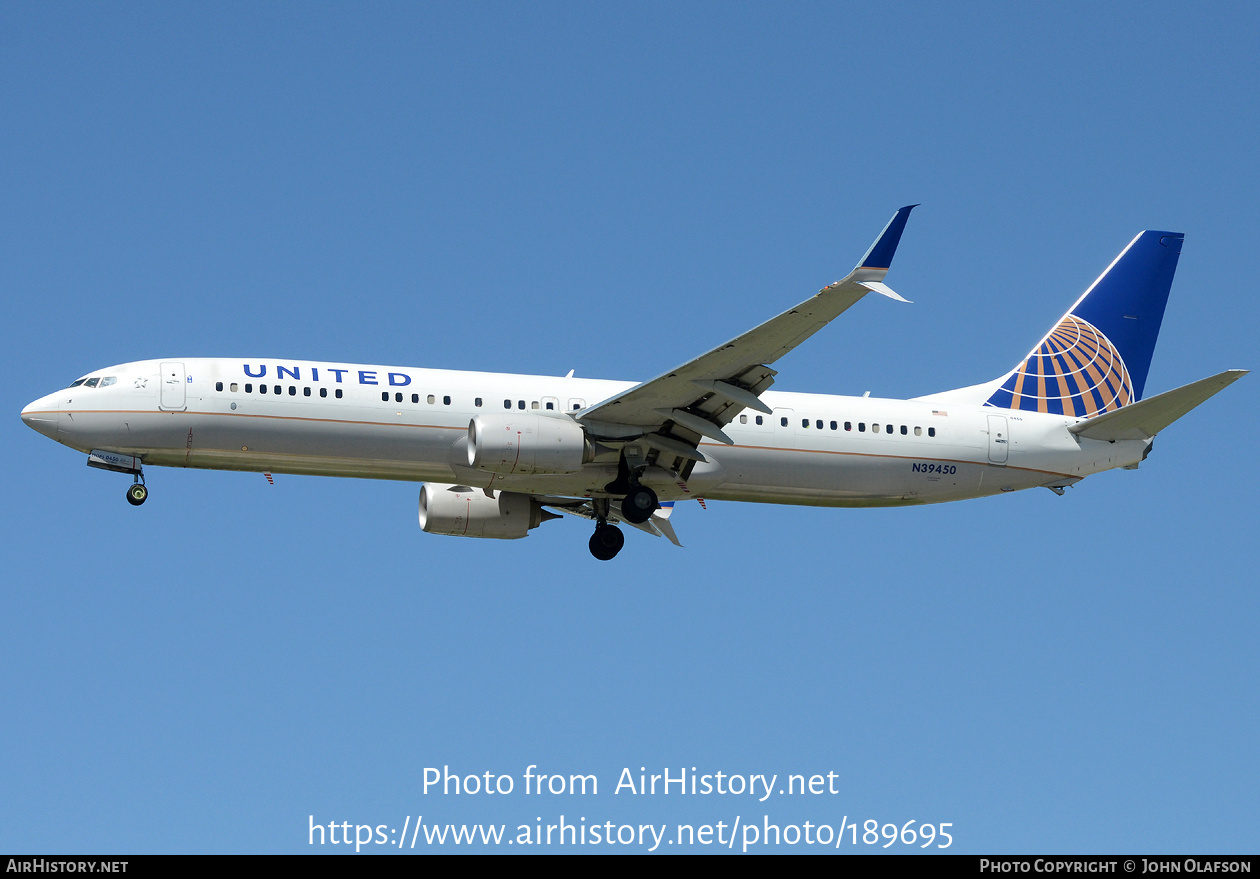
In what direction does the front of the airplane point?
to the viewer's left
